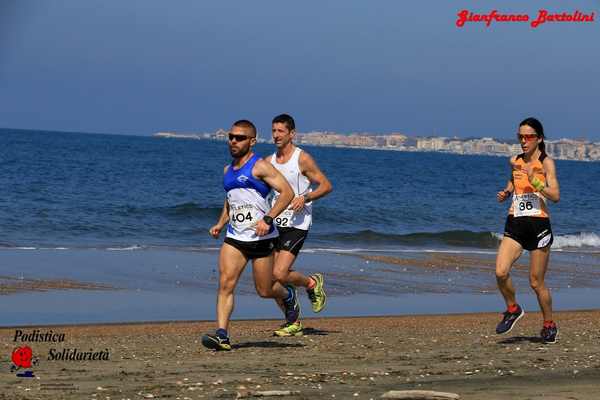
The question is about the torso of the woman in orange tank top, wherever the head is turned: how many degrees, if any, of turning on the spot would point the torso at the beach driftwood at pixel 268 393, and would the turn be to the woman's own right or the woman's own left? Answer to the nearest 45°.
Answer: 0° — they already face it

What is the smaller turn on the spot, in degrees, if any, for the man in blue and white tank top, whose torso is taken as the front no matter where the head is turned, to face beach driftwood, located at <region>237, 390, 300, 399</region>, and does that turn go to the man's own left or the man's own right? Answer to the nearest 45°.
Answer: approximately 45° to the man's own left

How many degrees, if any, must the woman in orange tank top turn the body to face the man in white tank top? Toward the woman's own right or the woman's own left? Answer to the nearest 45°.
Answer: approximately 45° to the woman's own right

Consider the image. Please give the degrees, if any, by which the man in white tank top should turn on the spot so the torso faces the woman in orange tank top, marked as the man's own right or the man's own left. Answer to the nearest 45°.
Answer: approximately 135° to the man's own left

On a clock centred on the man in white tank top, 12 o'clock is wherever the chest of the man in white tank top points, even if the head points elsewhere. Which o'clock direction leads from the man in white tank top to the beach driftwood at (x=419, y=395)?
The beach driftwood is roughly at 10 o'clock from the man in white tank top.

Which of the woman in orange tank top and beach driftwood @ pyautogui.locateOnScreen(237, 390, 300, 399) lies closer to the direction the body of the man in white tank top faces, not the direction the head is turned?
the beach driftwood
